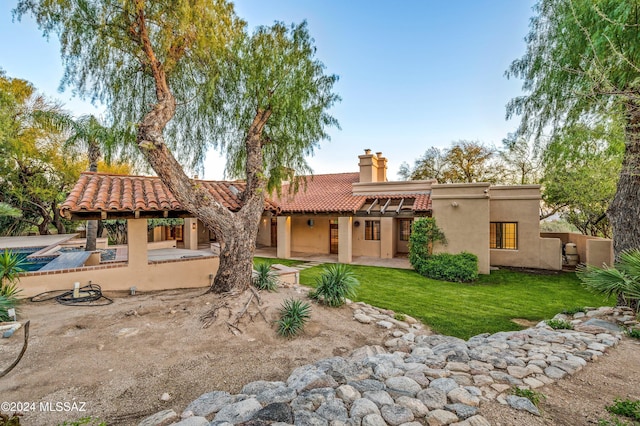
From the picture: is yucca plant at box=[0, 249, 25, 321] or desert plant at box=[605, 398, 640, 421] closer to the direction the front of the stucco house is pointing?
the desert plant

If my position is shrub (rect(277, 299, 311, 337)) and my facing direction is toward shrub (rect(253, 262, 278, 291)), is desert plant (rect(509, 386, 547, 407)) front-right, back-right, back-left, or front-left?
back-right

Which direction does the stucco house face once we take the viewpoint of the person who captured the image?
facing the viewer

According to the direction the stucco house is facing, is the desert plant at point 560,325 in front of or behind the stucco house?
in front

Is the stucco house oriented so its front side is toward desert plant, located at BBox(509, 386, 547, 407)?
yes

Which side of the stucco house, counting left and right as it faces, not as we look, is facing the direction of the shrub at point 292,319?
front

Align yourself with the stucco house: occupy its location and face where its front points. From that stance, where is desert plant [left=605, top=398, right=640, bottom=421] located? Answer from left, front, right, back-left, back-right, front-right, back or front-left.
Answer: front

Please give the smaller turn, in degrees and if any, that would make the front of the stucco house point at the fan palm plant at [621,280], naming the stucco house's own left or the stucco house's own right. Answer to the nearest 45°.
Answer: approximately 45° to the stucco house's own left
